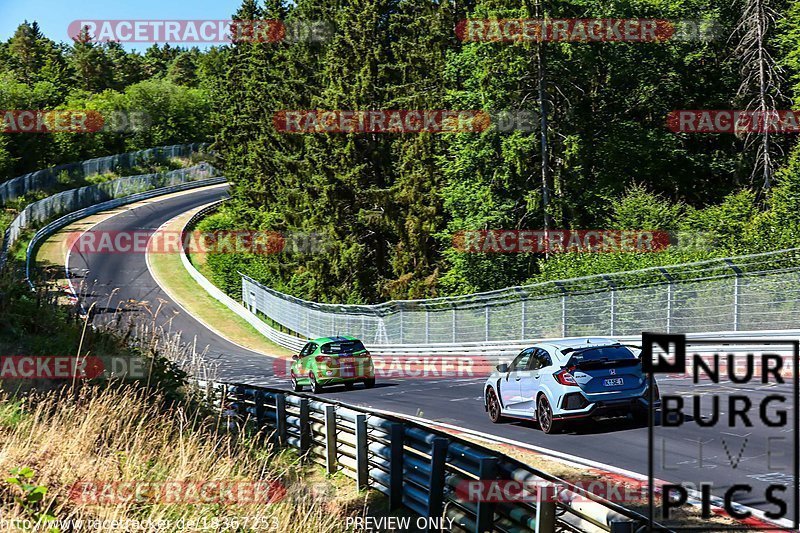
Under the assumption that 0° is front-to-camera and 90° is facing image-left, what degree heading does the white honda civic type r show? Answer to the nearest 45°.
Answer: approximately 135°

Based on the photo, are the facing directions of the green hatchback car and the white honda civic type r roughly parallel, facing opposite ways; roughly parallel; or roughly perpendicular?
roughly parallel

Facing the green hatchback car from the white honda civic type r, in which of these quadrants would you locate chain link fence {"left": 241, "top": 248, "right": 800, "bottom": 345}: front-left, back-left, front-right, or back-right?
front-right

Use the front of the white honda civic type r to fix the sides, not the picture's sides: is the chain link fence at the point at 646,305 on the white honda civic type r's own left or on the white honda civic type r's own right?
on the white honda civic type r's own right

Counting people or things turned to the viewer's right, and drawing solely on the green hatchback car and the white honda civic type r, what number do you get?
0

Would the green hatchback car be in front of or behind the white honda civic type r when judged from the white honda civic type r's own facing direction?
in front

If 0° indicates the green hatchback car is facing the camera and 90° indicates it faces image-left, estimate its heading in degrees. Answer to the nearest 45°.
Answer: approximately 135°

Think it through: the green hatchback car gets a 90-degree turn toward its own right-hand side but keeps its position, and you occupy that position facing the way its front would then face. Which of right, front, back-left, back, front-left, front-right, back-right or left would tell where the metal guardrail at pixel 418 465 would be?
back-right
